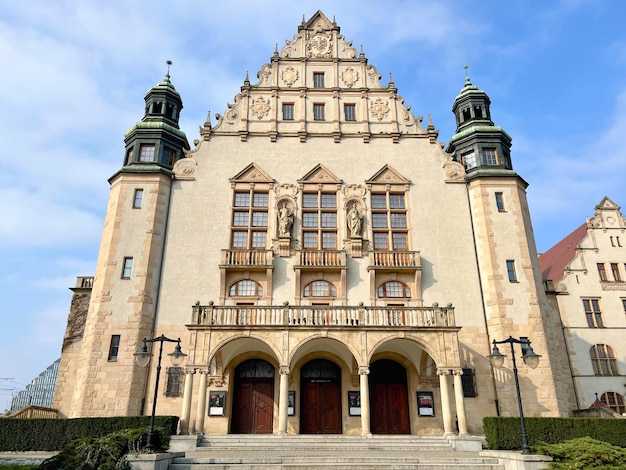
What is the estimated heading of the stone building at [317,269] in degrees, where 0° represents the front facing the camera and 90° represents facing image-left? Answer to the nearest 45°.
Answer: approximately 0°

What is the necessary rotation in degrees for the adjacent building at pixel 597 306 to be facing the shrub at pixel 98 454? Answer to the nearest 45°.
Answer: approximately 45° to its right

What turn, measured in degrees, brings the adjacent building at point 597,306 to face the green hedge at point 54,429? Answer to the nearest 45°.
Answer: approximately 45° to its right

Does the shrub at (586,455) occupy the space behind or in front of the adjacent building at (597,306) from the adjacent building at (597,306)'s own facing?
in front

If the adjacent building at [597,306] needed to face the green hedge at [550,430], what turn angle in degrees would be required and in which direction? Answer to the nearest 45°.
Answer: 0° — it already faces it

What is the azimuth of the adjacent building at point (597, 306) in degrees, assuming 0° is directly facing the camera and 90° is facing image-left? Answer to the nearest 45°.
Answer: approximately 0°

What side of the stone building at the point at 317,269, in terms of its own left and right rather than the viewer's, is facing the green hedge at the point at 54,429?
right

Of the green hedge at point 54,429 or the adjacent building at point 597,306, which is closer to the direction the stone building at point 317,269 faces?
the green hedge

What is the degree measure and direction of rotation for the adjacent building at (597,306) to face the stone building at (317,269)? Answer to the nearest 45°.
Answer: approximately 45° to its right

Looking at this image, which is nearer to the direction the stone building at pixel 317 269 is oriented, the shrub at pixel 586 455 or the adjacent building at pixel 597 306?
the shrub

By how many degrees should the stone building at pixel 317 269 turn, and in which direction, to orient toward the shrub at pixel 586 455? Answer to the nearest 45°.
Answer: approximately 45° to its left

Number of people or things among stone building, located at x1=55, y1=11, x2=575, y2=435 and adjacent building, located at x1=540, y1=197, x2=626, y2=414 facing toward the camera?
2

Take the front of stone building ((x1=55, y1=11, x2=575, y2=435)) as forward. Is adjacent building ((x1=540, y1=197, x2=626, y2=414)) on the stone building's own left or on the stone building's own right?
on the stone building's own left
